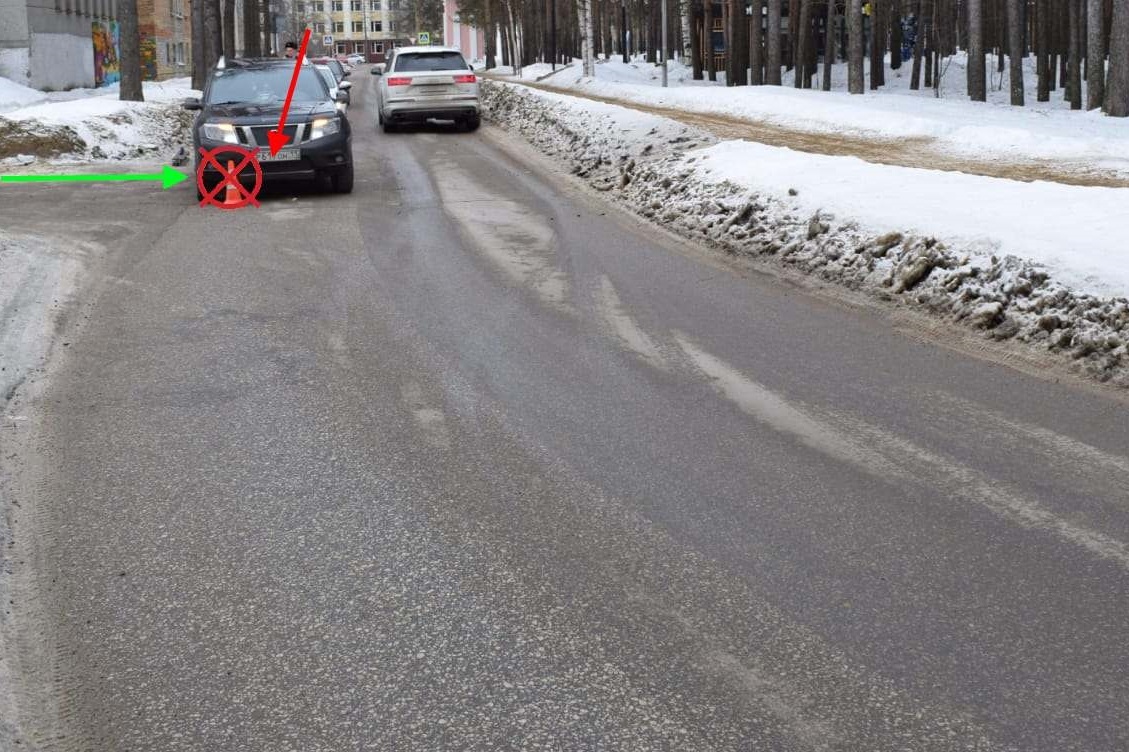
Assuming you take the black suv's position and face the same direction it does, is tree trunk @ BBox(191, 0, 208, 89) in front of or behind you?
behind

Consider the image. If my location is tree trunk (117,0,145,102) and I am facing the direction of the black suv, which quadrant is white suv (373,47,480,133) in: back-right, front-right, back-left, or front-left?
front-left

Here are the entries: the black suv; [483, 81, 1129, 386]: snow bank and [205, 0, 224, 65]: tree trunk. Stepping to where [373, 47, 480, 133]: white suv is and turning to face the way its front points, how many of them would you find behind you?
2

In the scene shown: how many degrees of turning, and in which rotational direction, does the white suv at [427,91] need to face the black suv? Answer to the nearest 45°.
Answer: approximately 180°

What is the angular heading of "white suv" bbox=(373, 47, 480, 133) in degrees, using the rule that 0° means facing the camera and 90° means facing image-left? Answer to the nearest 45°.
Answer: approximately 180°

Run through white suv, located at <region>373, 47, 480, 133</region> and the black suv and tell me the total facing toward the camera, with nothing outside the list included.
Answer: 1

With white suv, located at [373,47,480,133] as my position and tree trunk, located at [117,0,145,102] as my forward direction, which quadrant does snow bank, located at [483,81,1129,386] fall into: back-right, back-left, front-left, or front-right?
back-left

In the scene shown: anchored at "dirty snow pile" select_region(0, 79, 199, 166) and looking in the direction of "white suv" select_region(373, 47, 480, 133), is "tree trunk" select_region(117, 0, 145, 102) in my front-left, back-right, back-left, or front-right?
front-left

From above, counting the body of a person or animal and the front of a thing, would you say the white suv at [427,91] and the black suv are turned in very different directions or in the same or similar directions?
very different directions

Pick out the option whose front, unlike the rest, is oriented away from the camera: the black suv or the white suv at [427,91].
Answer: the white suv

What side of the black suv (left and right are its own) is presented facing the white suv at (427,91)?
back

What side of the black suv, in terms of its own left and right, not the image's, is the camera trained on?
front

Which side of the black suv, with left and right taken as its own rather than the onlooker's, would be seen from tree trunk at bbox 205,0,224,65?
back
